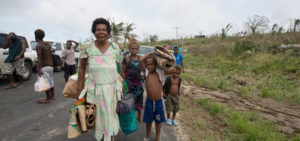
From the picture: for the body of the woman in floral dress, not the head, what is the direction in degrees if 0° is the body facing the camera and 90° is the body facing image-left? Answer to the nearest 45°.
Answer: approximately 0°

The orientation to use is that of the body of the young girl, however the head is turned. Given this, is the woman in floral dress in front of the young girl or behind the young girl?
in front

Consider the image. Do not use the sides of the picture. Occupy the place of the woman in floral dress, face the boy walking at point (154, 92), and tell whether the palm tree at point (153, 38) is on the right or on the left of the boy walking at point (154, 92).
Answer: left

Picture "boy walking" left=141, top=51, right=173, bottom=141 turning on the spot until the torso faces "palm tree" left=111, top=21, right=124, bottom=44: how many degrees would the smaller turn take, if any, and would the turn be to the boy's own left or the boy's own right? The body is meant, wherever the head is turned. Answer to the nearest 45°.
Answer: approximately 180°

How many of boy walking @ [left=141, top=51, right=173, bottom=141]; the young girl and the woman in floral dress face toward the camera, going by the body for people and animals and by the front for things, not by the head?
3

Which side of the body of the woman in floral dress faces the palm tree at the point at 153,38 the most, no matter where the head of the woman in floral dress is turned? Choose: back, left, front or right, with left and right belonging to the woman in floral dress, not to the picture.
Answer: back

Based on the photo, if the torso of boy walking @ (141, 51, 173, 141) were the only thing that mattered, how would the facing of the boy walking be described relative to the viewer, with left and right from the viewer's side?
facing the viewer

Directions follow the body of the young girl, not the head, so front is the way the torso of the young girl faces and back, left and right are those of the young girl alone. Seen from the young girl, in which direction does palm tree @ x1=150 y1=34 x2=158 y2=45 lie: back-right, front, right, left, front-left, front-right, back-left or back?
back

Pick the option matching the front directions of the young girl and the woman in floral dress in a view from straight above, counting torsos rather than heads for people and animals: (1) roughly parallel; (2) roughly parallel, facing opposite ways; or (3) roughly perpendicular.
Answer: roughly parallel

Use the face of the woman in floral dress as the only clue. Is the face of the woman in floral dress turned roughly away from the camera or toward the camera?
toward the camera

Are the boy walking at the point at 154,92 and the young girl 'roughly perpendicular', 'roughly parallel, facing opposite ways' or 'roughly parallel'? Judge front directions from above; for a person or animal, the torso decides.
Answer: roughly parallel

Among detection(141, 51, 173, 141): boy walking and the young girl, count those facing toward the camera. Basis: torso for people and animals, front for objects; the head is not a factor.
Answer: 2

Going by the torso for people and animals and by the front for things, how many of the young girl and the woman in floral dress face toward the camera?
2
